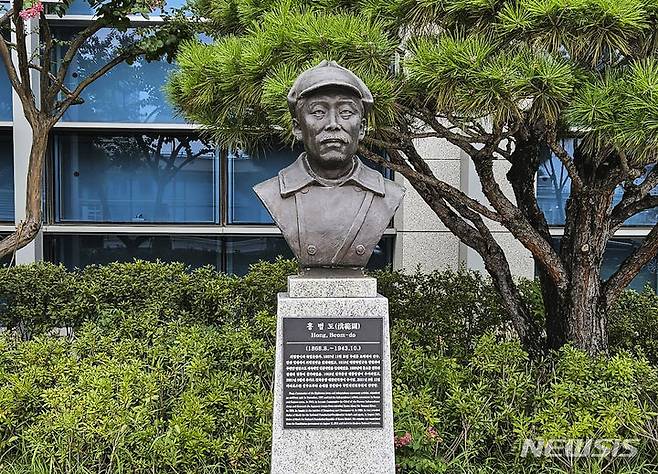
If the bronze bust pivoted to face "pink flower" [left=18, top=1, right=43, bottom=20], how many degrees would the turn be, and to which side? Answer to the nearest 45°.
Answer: approximately 135° to its right

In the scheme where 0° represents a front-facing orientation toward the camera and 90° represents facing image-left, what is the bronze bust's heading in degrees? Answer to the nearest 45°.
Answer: approximately 0°

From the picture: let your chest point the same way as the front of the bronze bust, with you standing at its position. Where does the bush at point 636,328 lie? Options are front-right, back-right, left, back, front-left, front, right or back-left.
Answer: back-left
